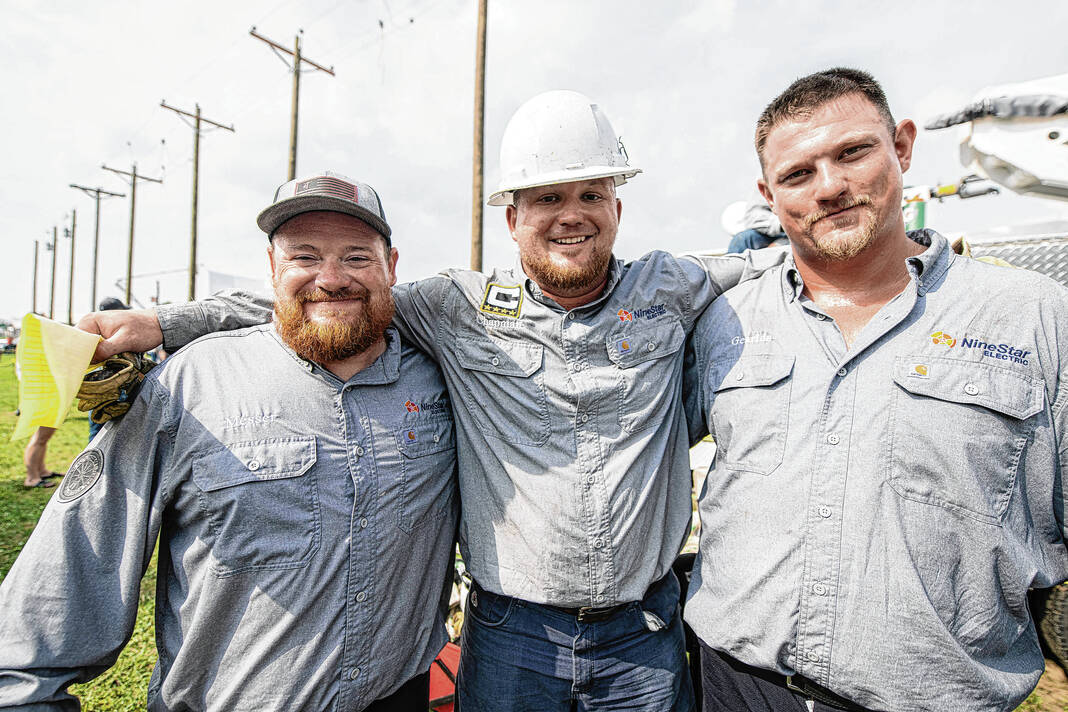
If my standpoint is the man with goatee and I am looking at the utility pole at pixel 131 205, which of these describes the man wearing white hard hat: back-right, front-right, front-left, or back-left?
front-left

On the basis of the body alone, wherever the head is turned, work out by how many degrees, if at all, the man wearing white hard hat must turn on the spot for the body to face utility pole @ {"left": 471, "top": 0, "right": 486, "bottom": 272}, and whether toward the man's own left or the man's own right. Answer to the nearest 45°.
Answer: approximately 180°

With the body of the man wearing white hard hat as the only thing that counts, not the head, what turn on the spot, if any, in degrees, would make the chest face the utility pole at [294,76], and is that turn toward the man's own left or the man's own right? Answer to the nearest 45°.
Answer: approximately 180°

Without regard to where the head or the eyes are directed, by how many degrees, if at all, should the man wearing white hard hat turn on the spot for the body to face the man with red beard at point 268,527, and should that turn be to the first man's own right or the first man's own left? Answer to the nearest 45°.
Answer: approximately 90° to the first man's own right

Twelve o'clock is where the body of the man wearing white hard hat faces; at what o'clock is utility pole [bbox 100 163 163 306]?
The utility pole is roughly at 5 o'clock from the man wearing white hard hat.

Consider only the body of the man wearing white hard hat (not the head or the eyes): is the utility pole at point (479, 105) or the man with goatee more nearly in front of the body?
the man with goatee

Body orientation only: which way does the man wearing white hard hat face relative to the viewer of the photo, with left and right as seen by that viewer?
facing the viewer

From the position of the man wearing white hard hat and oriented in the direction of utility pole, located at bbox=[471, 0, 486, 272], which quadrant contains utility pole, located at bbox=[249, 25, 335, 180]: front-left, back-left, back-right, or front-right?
front-left

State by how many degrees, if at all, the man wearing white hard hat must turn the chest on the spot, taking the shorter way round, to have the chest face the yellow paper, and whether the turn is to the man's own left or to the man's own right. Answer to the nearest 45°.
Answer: approximately 90° to the man's own right

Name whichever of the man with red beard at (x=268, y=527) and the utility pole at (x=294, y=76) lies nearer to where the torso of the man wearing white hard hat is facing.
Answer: the man with red beard

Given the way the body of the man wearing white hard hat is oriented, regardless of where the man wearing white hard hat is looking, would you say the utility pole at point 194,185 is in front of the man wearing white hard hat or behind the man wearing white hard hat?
behind

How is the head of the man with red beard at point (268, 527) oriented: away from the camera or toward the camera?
toward the camera
